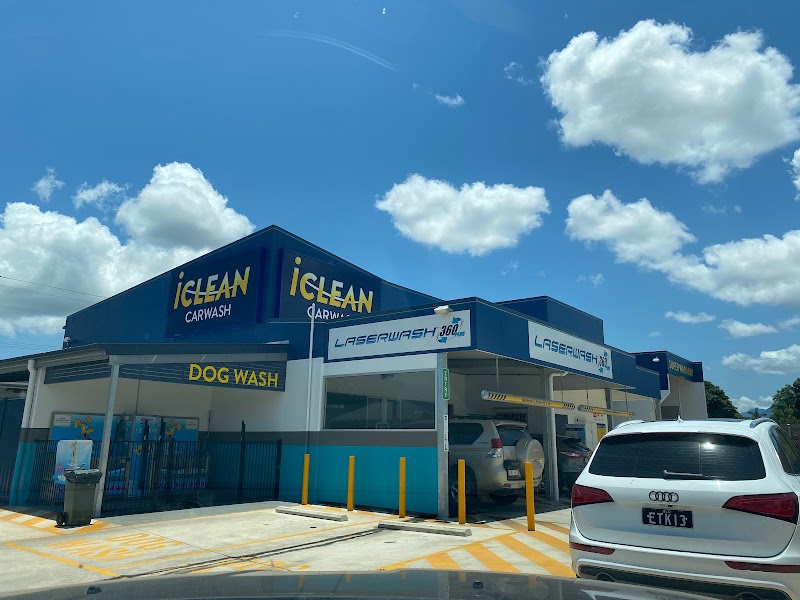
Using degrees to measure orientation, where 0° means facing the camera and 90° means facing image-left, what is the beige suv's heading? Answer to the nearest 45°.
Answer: approximately 135°

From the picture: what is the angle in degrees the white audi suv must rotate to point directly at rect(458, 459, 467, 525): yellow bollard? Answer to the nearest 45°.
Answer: approximately 90° to its left

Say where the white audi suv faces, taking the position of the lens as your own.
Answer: facing away from the viewer and to the right of the viewer

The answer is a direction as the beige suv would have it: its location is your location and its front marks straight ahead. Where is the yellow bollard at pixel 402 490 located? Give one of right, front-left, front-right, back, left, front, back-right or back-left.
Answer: left

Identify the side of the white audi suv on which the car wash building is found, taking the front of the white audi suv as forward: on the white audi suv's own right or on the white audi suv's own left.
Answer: on the white audi suv's own left

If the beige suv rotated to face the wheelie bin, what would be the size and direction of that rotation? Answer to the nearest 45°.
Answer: approximately 90° to its left
